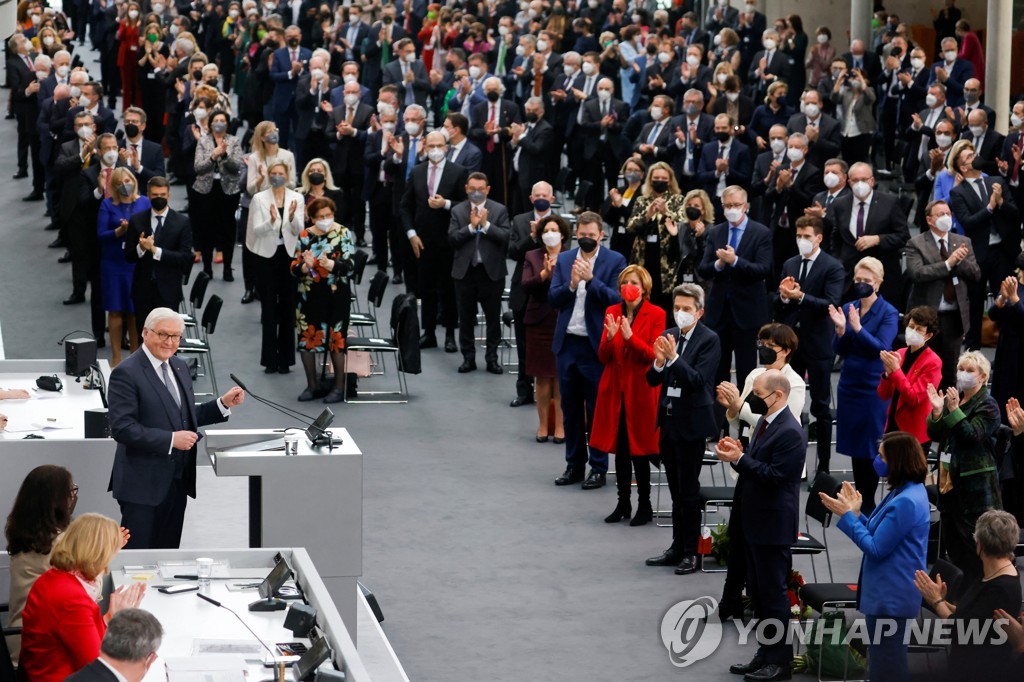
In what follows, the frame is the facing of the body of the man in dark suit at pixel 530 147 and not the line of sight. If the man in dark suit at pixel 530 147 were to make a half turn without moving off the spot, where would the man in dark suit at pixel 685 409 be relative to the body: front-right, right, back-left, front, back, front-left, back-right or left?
back-right

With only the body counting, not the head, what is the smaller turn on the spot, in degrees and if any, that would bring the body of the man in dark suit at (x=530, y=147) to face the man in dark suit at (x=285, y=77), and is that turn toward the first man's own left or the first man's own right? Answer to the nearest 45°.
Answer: approximately 90° to the first man's own right

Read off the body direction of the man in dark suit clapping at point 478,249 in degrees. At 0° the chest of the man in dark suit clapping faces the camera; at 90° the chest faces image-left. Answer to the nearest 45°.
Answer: approximately 0°

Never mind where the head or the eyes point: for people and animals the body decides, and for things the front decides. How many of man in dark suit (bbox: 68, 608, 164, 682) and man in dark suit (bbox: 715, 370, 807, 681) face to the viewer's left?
1

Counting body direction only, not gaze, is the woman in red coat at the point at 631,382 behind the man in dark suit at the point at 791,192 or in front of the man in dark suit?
in front

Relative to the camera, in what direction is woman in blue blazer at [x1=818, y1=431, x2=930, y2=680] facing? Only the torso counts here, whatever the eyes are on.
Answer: to the viewer's left

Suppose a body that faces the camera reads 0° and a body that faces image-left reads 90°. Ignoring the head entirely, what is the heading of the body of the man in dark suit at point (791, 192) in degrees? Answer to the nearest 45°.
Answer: approximately 45°

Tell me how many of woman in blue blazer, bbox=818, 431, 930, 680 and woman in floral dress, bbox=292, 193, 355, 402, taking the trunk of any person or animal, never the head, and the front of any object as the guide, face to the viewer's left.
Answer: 1

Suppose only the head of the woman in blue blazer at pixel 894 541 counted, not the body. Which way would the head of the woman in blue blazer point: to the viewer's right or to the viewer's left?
to the viewer's left

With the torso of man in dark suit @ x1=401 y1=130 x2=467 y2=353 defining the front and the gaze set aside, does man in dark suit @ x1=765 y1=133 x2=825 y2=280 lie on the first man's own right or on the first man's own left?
on the first man's own left

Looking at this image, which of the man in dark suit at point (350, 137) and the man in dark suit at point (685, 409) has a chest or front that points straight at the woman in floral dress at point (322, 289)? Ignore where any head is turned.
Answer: the man in dark suit at point (350, 137)

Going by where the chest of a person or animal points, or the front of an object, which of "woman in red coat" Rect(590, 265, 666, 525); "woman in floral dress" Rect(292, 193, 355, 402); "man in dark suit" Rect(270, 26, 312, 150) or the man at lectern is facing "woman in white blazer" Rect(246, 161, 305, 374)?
the man in dark suit

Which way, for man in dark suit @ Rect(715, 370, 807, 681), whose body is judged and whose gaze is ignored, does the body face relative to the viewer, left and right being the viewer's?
facing to the left of the viewer
